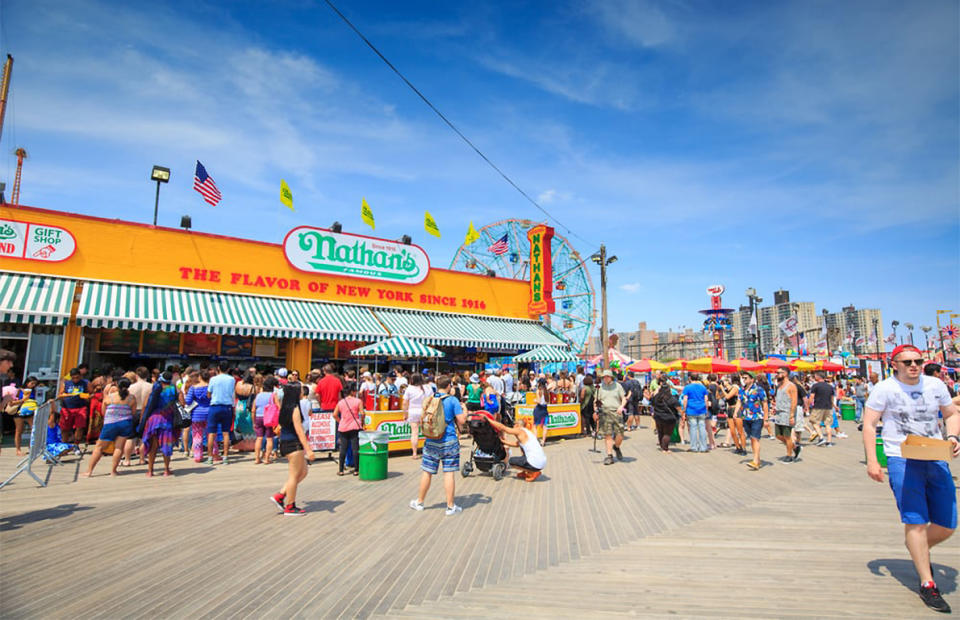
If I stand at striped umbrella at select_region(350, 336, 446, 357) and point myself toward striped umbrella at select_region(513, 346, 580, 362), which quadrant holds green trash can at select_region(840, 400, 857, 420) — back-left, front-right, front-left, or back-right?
front-right

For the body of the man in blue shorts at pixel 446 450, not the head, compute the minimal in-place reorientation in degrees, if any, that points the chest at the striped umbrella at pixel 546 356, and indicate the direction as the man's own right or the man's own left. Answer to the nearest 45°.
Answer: approximately 45° to the man's own left

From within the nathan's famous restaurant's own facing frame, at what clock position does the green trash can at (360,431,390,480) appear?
The green trash can is roughly at 1 o'clock from the nathan's famous restaurant.

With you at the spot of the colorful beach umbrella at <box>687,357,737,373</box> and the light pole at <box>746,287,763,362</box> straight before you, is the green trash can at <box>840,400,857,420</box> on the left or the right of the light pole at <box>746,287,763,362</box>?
right

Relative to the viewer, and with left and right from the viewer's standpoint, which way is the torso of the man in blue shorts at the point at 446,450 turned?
facing away from the viewer and to the right of the viewer

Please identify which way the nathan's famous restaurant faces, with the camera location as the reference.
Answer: facing the viewer and to the right of the viewer

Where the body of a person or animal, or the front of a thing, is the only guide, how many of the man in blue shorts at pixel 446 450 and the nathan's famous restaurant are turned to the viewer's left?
0

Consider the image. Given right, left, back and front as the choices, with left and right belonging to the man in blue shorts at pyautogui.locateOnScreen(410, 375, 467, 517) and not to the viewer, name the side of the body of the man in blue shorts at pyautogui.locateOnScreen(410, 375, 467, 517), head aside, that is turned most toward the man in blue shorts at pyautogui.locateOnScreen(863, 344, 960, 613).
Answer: right

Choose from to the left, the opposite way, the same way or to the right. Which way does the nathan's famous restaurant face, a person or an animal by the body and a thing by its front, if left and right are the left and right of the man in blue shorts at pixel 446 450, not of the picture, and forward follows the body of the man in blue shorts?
to the right

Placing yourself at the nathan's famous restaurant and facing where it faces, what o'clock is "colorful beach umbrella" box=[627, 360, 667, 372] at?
The colorful beach umbrella is roughly at 10 o'clock from the nathan's famous restaurant.

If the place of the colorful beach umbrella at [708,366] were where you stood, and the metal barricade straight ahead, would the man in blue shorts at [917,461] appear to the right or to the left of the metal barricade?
left

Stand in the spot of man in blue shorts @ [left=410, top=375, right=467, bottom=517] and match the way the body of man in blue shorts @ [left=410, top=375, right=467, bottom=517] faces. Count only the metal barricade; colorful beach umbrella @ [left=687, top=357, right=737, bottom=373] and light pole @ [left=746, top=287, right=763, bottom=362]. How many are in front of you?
2

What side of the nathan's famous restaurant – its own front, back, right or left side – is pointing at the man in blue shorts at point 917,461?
front

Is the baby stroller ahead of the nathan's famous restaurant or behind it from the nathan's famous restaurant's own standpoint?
ahead

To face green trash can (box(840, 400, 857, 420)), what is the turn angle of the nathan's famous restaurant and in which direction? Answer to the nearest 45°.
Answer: approximately 45° to its left

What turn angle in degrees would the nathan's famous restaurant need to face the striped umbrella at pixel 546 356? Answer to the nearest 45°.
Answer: approximately 45° to its left
